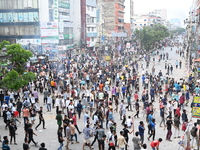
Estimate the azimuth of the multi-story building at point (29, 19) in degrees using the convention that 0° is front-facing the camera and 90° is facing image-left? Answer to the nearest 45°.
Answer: approximately 315°

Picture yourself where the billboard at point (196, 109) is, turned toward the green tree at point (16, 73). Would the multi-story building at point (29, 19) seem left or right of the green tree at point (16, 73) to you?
right

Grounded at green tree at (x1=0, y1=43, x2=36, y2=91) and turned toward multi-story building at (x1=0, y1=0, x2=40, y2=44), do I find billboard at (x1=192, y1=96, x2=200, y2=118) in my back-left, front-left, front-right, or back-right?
back-right

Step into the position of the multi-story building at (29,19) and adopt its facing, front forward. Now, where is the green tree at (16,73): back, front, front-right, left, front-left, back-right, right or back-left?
front-right

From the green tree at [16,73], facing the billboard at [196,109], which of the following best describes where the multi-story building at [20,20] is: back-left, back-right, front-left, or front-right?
back-left
